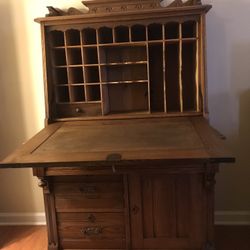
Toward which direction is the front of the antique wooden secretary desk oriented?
toward the camera
